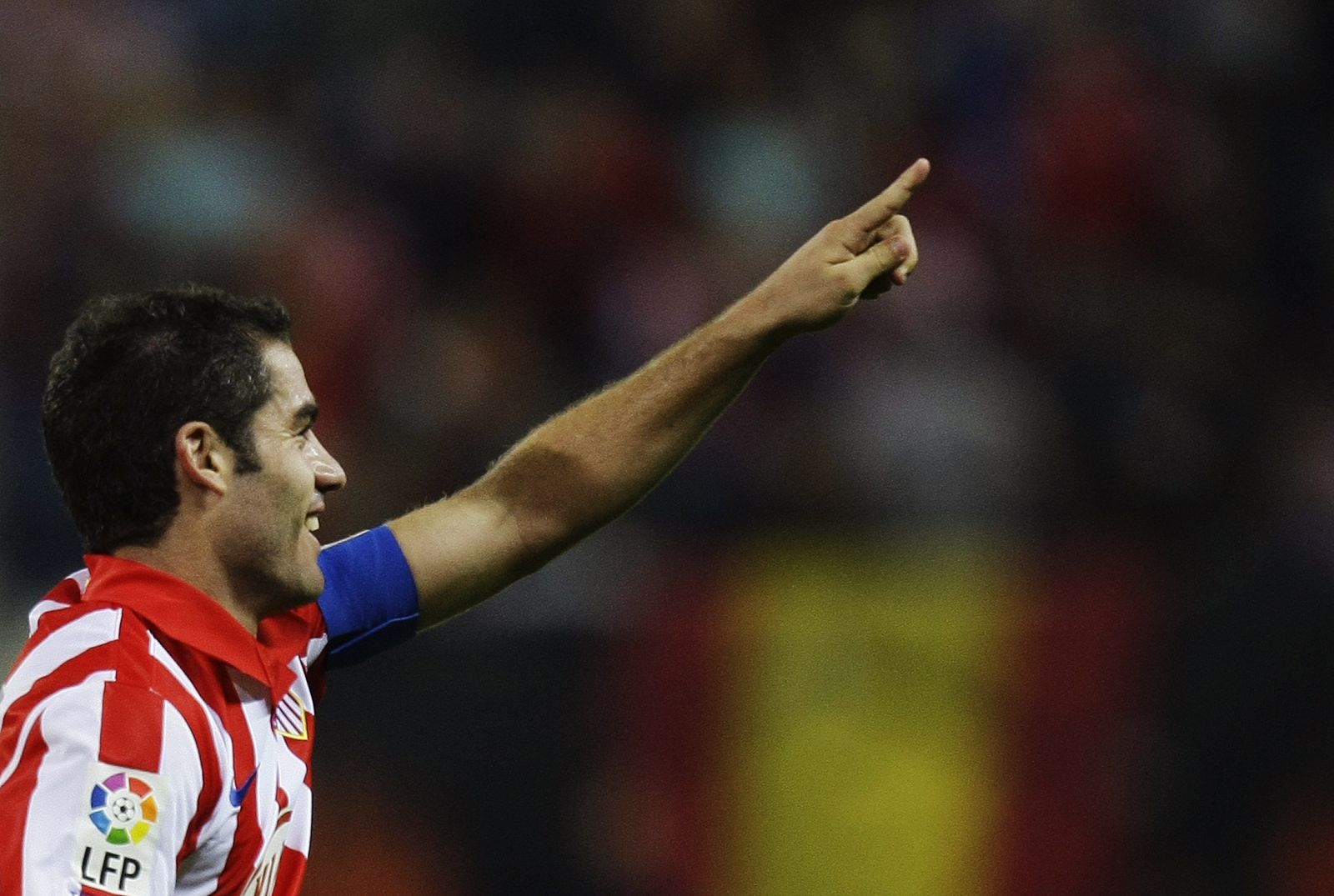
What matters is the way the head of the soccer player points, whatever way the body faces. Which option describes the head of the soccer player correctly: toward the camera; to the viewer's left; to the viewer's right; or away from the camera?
to the viewer's right

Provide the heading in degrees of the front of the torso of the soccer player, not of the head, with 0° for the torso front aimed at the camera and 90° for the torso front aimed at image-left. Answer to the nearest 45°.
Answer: approximately 270°
